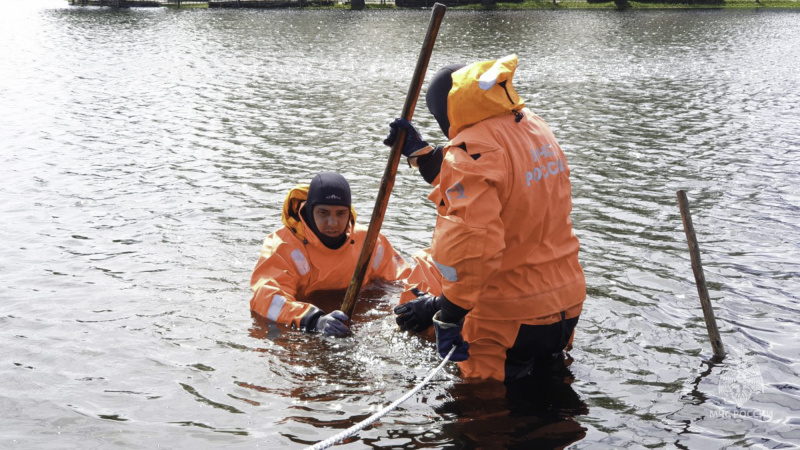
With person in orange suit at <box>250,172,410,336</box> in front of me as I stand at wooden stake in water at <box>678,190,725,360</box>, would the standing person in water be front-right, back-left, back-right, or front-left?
front-left

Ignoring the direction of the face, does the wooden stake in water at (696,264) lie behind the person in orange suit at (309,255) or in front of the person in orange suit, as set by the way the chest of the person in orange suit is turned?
in front

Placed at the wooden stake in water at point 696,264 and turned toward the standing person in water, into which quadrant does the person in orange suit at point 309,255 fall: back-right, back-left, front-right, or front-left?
front-right

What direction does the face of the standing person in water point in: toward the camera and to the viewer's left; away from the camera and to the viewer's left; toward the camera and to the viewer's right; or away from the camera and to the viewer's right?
away from the camera and to the viewer's left

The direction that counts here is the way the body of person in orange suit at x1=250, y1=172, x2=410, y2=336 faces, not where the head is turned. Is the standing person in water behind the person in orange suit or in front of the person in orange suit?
in front
